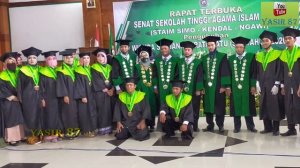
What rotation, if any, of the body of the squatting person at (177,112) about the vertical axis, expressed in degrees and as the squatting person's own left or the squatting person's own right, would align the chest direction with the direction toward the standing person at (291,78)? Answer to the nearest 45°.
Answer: approximately 90° to the squatting person's own left

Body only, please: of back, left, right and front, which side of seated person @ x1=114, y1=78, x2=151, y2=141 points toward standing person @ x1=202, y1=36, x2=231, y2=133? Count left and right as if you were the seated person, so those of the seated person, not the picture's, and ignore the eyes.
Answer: left

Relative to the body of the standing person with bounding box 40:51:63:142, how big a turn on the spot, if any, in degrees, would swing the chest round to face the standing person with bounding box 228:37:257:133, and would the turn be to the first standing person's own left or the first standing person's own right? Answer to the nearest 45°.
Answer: approximately 45° to the first standing person's own left

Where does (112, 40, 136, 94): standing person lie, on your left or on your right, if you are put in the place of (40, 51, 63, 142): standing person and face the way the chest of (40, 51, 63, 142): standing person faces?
on your left

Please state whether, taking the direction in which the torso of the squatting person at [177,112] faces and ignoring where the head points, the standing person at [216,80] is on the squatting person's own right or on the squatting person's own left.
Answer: on the squatting person's own left

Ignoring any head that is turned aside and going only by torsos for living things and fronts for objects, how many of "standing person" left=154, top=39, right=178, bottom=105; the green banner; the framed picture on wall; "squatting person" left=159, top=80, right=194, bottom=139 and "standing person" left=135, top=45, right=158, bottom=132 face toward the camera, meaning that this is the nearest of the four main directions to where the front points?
5

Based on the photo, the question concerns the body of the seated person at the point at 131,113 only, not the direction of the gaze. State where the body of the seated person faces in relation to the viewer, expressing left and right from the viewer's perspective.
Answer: facing the viewer

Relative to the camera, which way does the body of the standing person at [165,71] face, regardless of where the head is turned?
toward the camera

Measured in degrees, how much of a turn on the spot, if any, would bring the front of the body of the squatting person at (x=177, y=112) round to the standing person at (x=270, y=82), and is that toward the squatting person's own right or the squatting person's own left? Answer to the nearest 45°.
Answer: approximately 90° to the squatting person's own left

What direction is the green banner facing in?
toward the camera

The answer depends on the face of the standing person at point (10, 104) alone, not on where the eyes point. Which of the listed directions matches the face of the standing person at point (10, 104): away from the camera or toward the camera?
toward the camera

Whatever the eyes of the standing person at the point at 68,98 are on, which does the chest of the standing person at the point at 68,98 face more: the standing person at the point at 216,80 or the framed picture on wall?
the standing person

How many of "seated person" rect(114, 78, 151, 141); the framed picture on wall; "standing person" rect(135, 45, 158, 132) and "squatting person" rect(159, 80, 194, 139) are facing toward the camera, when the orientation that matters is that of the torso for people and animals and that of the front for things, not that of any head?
4

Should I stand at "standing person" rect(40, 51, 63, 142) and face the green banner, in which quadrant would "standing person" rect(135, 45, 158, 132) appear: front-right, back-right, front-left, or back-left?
front-right

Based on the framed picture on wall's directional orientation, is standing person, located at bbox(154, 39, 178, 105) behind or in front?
in front
